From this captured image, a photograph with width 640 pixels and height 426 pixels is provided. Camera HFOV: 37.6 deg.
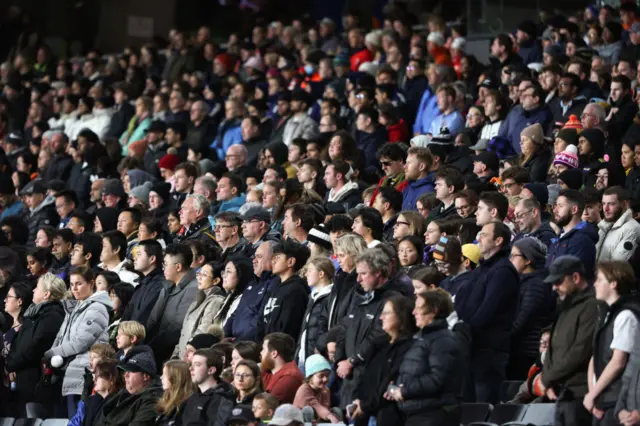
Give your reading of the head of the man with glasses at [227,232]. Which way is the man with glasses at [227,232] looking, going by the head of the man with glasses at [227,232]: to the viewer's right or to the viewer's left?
to the viewer's left

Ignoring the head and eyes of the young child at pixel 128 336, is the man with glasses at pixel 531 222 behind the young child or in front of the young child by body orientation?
behind

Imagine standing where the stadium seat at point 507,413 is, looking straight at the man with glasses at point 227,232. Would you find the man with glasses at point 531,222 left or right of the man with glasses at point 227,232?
right

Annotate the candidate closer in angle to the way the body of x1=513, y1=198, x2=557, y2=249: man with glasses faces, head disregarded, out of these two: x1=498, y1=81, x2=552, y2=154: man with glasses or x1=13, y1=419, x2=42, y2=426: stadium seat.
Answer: the stadium seat

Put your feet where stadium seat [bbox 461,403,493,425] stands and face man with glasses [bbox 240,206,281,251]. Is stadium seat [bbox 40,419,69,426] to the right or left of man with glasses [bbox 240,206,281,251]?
left

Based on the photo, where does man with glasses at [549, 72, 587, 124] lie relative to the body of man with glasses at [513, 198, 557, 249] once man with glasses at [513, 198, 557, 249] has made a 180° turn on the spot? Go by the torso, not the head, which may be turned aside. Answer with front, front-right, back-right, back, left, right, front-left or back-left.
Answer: front-left
